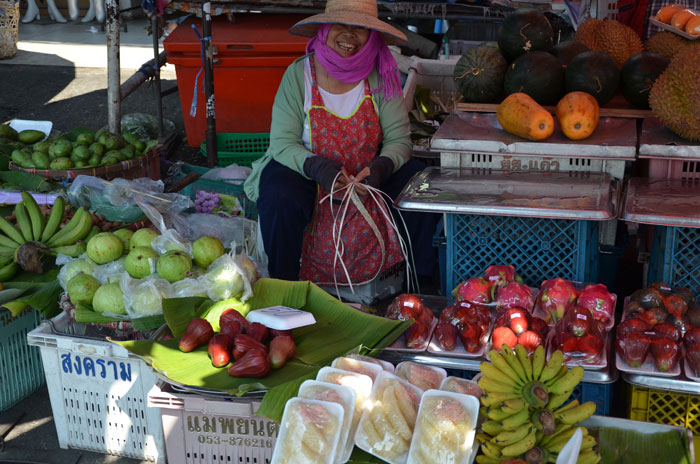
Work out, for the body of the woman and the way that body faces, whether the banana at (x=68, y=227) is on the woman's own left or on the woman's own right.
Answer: on the woman's own right

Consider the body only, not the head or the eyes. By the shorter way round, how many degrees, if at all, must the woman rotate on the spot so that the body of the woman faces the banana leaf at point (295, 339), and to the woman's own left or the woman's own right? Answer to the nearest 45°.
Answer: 0° — they already face it

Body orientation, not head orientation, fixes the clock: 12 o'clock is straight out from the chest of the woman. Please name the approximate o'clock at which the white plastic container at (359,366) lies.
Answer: The white plastic container is roughly at 12 o'clock from the woman.

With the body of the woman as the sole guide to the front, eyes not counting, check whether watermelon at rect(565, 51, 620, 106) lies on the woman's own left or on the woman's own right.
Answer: on the woman's own left

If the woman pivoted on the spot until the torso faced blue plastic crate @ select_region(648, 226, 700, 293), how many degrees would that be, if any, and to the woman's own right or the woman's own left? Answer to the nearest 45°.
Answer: approximately 45° to the woman's own left

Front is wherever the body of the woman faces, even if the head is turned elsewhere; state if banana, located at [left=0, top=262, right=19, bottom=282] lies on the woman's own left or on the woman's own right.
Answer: on the woman's own right

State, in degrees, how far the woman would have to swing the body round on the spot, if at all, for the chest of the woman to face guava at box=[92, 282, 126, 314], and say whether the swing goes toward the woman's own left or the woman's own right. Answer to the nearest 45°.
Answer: approximately 45° to the woman's own right

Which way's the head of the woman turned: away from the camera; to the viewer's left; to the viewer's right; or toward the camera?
toward the camera

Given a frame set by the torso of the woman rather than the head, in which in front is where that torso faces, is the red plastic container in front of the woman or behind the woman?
behind

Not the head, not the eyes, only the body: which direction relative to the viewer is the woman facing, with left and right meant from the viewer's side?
facing the viewer

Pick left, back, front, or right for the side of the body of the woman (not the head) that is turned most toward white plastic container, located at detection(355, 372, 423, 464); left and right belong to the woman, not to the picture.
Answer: front
